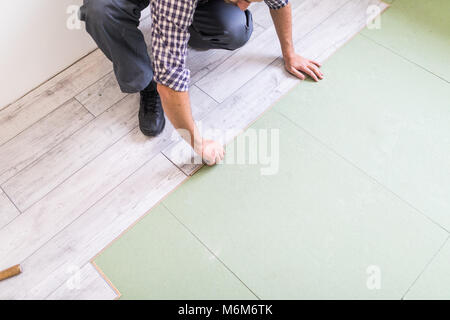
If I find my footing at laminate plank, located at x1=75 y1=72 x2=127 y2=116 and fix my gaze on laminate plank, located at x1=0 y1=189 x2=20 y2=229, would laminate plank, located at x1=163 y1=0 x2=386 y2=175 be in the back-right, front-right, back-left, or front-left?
back-left

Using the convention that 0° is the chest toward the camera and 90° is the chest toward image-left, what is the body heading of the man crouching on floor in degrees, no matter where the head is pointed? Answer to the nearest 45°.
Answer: approximately 315°
